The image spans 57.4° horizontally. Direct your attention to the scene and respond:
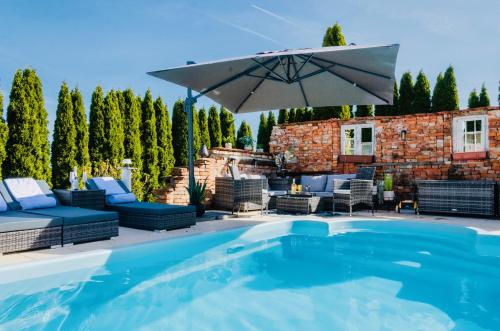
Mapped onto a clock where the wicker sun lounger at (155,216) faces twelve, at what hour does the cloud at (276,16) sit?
The cloud is roughly at 9 o'clock from the wicker sun lounger.

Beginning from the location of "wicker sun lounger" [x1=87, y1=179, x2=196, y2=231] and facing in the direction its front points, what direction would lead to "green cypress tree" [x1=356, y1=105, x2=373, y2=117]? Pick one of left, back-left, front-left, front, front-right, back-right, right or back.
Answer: left

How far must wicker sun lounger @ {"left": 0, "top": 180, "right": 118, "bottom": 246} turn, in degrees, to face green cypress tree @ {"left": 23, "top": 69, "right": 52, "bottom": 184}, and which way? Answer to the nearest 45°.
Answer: approximately 135° to its left

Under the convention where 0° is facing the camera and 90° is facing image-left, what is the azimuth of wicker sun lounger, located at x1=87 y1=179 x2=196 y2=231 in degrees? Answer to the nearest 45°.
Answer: approximately 315°

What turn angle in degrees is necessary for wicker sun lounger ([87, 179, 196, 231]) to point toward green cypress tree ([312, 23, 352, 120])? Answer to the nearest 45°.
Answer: approximately 90° to its left

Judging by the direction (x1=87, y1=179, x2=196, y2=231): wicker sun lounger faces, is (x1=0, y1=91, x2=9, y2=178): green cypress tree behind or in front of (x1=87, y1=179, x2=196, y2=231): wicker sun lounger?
behind

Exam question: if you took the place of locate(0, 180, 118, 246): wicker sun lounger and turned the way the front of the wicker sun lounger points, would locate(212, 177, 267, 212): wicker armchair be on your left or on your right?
on your left

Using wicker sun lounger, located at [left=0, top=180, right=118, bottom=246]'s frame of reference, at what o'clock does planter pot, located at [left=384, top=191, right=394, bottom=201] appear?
The planter pot is roughly at 10 o'clock from the wicker sun lounger.

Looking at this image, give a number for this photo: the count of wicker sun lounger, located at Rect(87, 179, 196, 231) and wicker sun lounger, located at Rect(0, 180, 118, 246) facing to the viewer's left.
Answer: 0

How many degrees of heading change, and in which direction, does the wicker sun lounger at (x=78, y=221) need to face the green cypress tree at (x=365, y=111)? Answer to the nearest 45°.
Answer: approximately 90° to its left
